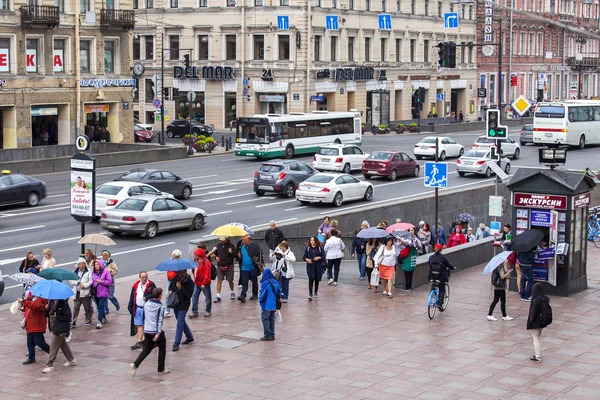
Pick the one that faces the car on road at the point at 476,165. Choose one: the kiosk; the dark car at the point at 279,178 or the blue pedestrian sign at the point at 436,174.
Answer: the dark car

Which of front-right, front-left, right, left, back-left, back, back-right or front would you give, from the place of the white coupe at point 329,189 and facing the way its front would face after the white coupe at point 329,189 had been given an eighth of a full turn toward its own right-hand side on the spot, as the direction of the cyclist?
right

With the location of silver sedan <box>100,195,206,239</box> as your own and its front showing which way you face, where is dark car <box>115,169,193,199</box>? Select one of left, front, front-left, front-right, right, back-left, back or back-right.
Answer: front-left

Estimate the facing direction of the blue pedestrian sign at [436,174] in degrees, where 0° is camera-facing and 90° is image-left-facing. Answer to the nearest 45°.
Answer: approximately 0°

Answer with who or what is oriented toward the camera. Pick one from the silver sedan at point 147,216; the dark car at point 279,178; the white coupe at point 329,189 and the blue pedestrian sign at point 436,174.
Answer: the blue pedestrian sign

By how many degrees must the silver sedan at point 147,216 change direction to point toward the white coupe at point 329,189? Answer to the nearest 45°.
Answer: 0° — it already faces it

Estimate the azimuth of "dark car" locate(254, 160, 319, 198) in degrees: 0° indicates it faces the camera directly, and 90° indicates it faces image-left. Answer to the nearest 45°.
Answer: approximately 225°

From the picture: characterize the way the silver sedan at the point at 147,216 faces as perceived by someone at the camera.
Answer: facing away from the viewer and to the right of the viewer

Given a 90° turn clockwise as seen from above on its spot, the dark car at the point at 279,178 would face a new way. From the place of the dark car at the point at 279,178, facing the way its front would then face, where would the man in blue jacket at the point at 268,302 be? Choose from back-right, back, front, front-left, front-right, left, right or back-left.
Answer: front-right

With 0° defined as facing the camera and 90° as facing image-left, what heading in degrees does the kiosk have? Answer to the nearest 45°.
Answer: approximately 45°
